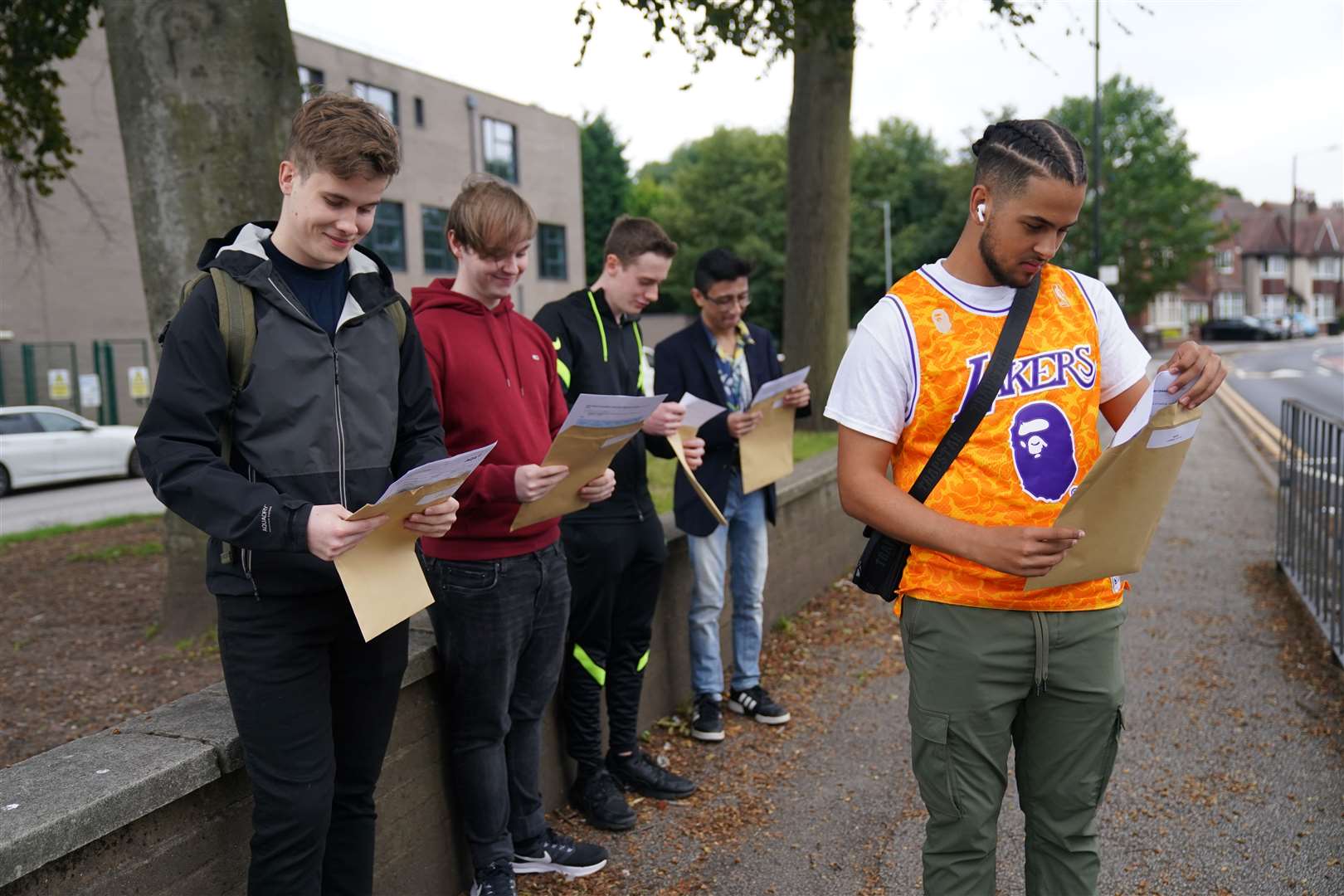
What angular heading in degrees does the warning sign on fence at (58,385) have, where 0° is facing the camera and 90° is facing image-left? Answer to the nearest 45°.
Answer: approximately 0°

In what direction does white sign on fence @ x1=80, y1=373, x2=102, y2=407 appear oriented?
toward the camera

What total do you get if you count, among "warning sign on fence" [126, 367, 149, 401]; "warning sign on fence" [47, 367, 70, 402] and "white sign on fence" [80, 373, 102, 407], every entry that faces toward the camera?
3

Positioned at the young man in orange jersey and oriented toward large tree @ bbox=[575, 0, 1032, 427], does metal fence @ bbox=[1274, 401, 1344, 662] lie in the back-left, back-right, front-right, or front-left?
front-right

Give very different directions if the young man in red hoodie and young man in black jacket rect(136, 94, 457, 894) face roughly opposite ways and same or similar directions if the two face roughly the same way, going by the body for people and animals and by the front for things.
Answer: same or similar directions

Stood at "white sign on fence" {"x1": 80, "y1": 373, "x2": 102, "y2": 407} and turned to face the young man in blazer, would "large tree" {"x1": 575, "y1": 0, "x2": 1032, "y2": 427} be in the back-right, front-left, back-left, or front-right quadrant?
front-left

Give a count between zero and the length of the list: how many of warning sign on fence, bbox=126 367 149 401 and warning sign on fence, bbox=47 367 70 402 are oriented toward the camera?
2

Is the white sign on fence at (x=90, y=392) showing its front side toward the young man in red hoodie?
yes

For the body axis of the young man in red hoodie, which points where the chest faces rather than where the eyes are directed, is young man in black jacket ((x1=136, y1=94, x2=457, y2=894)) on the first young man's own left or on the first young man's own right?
on the first young man's own right

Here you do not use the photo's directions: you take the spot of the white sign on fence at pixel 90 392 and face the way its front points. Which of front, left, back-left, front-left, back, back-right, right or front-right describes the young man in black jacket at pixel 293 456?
front

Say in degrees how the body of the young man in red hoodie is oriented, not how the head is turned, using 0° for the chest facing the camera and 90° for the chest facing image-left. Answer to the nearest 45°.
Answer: approximately 315°

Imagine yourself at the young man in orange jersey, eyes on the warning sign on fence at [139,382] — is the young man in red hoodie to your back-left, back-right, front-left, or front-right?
front-left

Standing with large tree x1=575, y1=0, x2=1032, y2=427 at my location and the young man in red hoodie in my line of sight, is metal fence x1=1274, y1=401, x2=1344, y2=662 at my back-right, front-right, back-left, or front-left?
front-left

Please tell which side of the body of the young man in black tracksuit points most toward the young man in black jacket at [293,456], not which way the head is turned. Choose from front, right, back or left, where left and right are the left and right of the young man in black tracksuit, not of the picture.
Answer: right
